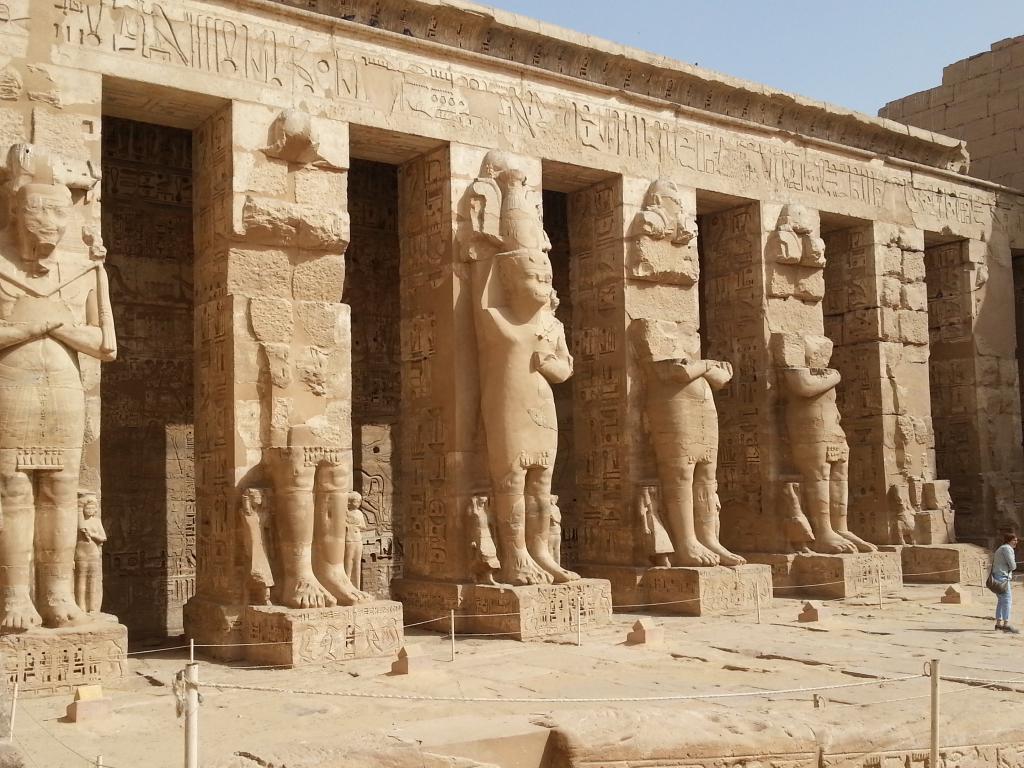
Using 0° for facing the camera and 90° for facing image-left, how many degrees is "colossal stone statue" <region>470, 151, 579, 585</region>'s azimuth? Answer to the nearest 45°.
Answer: approximately 315°

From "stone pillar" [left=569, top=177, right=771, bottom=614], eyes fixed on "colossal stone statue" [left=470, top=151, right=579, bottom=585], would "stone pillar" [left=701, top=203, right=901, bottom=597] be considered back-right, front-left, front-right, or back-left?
back-left

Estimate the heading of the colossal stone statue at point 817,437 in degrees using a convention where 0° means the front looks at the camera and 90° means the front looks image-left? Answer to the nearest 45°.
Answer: approximately 315°

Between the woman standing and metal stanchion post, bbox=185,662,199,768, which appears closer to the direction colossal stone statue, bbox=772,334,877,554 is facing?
the woman standing

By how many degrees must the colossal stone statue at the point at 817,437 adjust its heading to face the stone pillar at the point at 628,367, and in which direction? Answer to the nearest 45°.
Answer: approximately 90° to its right

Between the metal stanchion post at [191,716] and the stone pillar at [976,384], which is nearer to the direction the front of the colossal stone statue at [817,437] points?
the metal stanchion post

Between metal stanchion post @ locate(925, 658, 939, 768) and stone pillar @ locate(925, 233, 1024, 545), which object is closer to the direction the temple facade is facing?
the metal stanchion post
